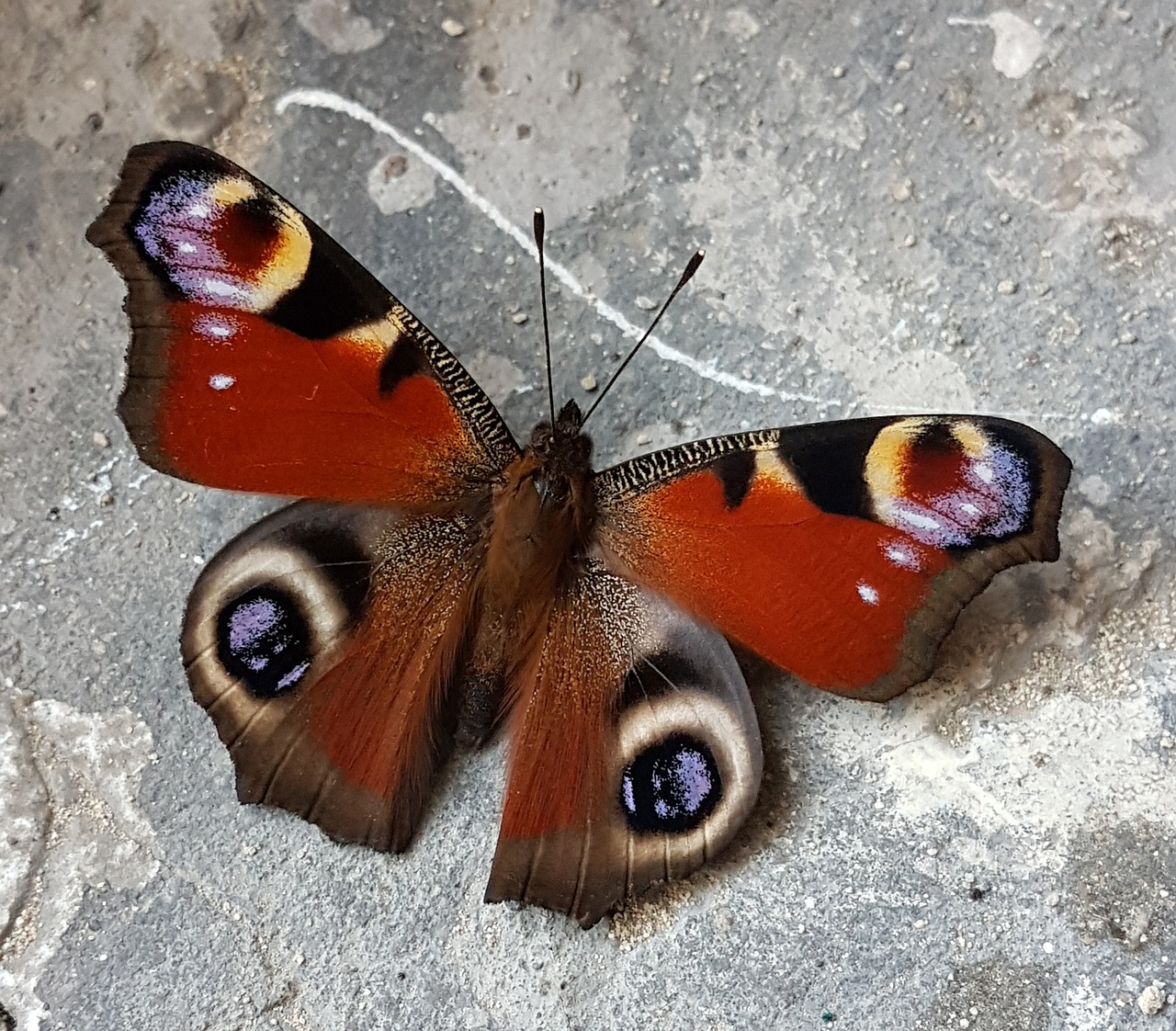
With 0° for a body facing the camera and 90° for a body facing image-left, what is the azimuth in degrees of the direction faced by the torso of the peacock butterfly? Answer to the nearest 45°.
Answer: approximately 180°
